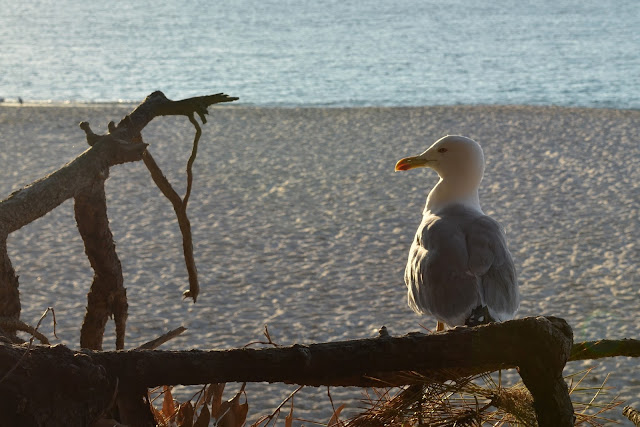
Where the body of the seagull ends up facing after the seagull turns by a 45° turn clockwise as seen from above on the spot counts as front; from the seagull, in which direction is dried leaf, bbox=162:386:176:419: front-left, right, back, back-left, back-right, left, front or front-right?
back-left

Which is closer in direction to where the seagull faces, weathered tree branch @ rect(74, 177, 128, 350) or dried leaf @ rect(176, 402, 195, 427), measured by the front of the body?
the weathered tree branch

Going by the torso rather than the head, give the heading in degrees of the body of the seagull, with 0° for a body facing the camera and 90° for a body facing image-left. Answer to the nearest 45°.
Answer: approximately 135°

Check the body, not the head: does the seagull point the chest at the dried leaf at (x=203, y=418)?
no

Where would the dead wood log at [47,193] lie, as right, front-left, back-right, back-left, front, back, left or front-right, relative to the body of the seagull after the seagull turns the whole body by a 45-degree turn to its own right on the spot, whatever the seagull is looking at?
back-left

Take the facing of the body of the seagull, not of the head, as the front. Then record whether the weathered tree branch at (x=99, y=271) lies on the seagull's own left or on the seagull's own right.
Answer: on the seagull's own left

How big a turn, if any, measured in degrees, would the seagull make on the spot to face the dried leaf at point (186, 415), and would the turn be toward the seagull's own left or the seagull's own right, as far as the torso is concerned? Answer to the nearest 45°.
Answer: approximately 90° to the seagull's own left
